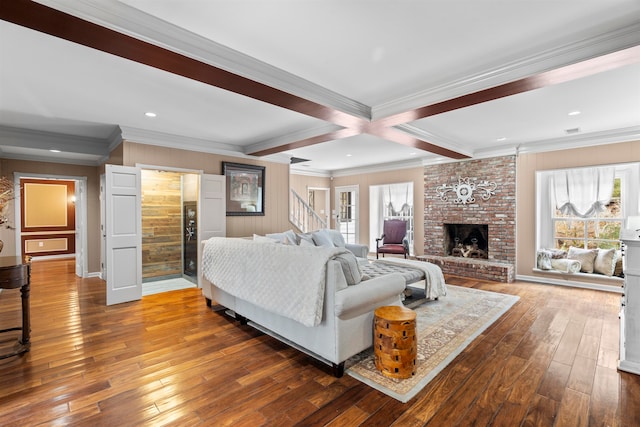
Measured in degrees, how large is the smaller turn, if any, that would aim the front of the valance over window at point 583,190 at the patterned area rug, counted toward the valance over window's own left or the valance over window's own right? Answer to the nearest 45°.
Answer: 0° — it already faces it

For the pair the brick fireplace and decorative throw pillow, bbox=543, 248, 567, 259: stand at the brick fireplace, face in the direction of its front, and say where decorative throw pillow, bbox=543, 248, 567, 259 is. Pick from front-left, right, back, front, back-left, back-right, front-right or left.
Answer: back-left

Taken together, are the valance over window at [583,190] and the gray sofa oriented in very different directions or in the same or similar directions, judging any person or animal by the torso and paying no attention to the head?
very different directions

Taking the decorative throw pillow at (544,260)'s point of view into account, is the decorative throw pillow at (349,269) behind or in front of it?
in front

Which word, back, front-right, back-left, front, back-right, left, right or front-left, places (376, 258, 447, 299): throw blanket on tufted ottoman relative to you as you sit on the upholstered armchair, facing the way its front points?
front

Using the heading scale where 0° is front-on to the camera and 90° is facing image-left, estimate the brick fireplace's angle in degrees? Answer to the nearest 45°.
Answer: approximately 45°

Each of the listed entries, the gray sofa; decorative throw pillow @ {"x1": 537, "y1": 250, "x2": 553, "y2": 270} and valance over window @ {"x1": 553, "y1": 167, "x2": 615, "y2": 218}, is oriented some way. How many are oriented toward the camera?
2

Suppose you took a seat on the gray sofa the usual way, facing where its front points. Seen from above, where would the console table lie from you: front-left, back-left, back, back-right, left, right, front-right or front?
back-left

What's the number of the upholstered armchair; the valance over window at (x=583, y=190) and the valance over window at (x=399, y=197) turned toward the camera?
3

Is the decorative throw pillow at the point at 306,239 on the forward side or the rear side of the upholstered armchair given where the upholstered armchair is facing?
on the forward side

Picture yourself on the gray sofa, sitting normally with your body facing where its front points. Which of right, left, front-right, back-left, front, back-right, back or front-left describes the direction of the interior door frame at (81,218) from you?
left

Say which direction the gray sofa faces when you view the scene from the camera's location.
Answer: facing away from the viewer and to the right of the viewer

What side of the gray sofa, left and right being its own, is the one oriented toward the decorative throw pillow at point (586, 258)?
front

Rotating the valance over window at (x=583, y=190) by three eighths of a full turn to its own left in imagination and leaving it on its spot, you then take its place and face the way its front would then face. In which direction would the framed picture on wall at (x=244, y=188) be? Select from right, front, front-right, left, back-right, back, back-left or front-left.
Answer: back

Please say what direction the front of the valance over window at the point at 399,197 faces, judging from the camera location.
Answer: facing the viewer
